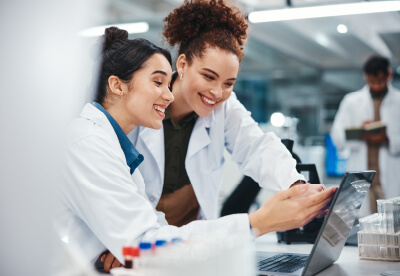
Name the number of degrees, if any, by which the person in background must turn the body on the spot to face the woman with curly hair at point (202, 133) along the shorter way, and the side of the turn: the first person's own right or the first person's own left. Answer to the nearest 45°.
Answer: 0° — they already face them

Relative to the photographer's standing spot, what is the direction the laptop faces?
facing to the left of the viewer

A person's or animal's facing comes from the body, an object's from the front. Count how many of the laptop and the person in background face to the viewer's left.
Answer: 1

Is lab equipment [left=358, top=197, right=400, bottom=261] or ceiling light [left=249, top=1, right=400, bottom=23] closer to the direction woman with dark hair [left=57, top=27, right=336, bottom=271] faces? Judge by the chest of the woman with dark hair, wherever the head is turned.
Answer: the lab equipment

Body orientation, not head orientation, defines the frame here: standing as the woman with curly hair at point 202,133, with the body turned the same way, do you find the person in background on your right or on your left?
on your left

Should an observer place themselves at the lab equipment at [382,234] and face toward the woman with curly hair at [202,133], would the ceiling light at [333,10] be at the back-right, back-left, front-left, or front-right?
front-right

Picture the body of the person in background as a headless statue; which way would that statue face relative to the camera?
toward the camera

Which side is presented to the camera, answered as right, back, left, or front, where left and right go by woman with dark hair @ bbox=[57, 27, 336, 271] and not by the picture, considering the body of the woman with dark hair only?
right

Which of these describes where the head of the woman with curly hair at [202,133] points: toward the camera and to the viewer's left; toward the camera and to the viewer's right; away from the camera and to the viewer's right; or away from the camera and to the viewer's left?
toward the camera and to the viewer's right

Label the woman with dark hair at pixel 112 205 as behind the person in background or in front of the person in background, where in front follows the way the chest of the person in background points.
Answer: in front

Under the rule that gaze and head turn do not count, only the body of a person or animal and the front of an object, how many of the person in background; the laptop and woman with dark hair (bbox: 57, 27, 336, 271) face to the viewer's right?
1
